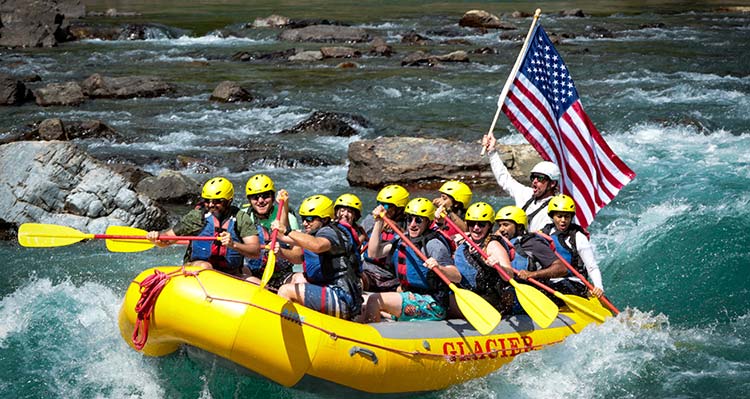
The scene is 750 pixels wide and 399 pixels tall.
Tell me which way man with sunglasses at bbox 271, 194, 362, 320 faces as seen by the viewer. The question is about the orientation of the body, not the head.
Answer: to the viewer's left

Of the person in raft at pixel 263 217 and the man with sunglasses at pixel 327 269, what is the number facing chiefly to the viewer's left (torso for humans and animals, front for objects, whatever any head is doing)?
1

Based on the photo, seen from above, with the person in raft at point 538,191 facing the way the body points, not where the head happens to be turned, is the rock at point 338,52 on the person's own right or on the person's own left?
on the person's own right

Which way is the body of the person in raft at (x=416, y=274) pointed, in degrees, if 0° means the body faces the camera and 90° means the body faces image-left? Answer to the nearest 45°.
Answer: approximately 45°

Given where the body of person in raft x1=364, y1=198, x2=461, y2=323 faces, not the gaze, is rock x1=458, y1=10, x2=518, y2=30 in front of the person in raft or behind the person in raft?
behind

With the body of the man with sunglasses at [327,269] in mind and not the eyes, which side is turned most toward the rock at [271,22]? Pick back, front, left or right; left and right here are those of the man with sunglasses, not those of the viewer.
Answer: right

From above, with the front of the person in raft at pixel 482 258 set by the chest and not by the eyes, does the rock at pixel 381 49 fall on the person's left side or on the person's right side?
on the person's right side

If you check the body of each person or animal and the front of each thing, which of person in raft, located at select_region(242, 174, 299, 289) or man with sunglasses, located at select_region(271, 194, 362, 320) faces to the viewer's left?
the man with sunglasses

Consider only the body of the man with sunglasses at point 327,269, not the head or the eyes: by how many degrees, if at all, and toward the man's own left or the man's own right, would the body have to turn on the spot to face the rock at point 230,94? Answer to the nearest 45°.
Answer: approximately 90° to the man's own right

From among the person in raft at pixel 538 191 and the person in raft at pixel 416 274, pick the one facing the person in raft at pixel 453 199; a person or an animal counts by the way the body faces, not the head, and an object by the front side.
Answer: the person in raft at pixel 538 191

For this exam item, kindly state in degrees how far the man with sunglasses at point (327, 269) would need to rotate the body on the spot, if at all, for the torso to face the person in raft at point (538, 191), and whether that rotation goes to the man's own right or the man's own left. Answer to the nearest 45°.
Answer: approximately 135° to the man's own right
